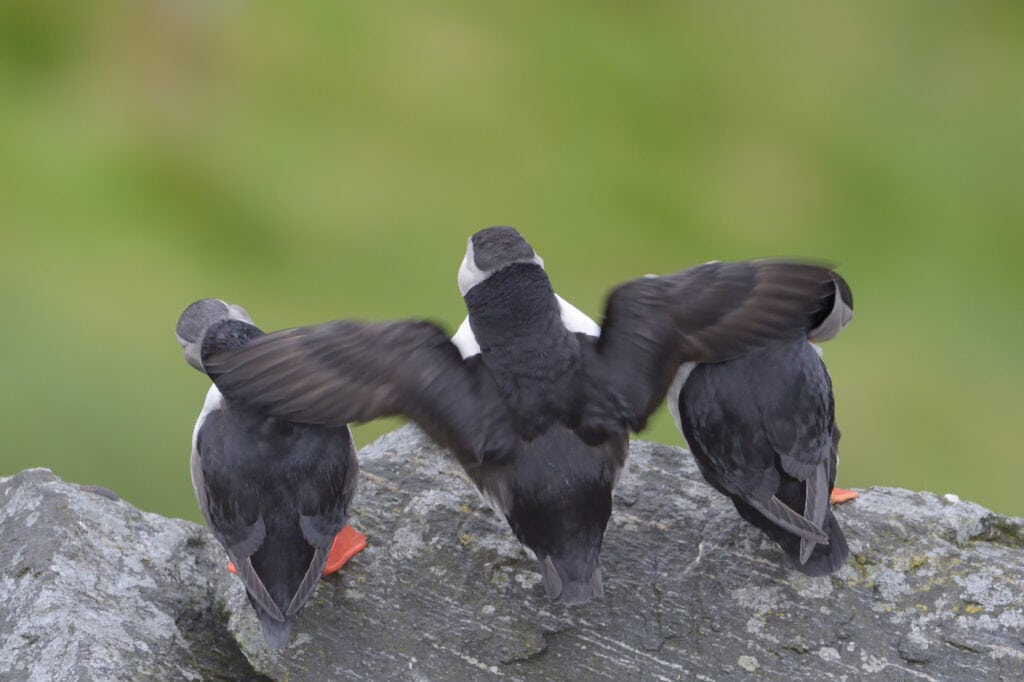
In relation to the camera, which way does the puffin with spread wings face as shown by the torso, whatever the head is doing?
away from the camera

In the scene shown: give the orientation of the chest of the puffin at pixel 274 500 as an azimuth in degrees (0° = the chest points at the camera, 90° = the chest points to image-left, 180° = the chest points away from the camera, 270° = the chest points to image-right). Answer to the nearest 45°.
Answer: approximately 180°

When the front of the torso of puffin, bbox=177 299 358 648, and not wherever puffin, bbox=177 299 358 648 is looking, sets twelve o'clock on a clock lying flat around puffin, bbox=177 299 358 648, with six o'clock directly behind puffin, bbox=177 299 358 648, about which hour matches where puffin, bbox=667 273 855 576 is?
puffin, bbox=667 273 855 576 is roughly at 3 o'clock from puffin, bbox=177 299 358 648.

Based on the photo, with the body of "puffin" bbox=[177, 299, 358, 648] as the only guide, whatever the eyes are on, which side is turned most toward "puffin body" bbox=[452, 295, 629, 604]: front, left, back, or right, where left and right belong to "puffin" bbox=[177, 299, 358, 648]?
right

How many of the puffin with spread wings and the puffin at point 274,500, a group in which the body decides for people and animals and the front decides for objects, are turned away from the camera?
2
